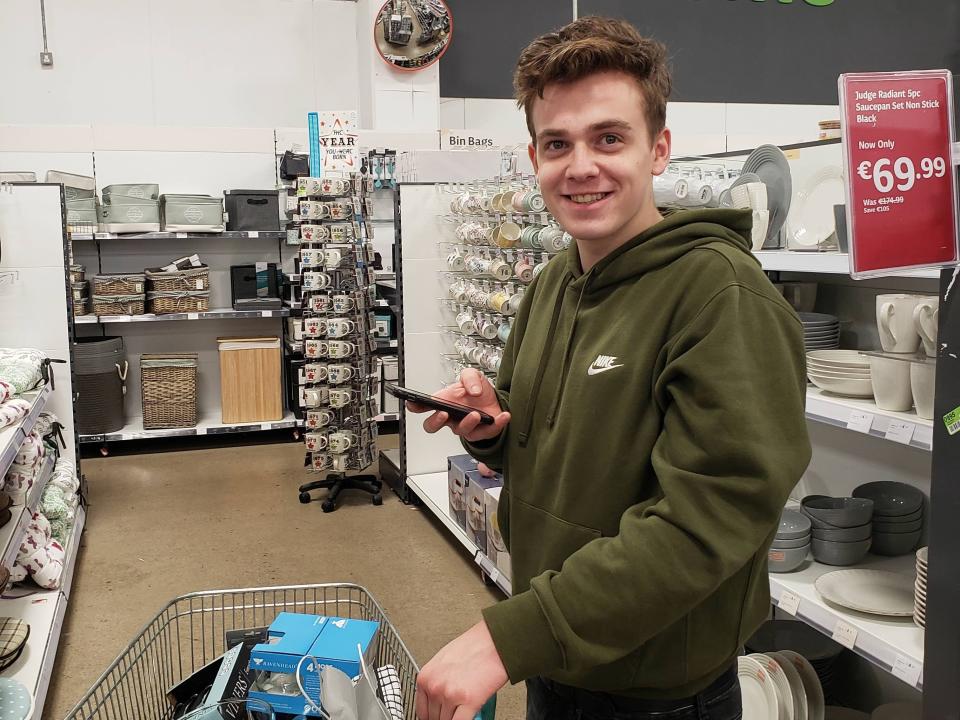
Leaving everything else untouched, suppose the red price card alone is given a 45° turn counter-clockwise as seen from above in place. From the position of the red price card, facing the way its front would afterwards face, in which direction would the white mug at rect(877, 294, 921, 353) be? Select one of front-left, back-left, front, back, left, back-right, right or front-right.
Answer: back-left

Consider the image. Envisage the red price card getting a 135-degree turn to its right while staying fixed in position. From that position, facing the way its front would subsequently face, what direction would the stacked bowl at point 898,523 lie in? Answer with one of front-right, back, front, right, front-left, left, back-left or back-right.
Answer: front-right

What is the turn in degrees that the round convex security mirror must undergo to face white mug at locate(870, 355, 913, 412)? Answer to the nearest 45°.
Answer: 0° — it already faces it

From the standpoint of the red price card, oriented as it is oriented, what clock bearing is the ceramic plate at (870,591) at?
The ceramic plate is roughly at 6 o'clock from the red price card.

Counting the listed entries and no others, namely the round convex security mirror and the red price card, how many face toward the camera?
2

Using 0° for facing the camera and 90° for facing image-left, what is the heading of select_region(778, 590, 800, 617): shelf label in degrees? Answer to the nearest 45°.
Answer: approximately 45°

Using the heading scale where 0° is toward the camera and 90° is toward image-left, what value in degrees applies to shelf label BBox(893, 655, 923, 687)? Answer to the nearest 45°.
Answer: approximately 45°
